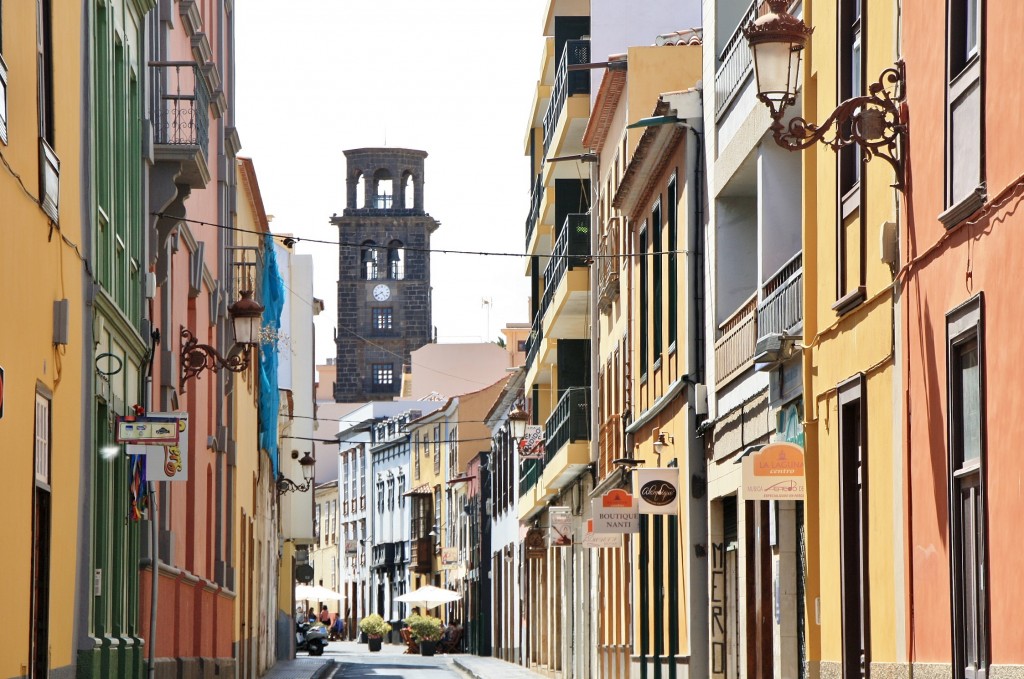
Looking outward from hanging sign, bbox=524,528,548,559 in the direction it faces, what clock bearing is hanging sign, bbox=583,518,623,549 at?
hanging sign, bbox=583,518,623,549 is roughly at 12 o'clock from hanging sign, bbox=524,528,548,559.

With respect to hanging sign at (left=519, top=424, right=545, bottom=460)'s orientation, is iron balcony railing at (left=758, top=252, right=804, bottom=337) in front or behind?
in front

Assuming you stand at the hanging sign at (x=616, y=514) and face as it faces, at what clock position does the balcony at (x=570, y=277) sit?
The balcony is roughly at 6 o'clock from the hanging sign.

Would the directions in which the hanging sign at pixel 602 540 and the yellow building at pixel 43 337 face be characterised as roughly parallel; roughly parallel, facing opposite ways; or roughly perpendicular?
roughly perpendicular

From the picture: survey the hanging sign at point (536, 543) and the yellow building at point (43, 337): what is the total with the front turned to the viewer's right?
1

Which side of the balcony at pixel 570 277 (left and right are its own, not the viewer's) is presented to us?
left

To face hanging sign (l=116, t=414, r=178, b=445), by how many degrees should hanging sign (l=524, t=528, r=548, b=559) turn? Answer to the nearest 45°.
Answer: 0° — it already faces it

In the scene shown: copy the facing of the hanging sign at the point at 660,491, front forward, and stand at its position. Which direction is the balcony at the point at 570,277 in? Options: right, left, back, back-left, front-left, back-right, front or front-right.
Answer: back

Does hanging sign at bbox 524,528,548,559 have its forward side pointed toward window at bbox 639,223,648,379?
yes

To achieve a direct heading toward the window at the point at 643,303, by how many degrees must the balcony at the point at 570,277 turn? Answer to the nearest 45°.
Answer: approximately 90° to its left

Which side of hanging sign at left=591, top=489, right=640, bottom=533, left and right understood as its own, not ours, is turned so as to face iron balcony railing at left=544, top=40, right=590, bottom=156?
back

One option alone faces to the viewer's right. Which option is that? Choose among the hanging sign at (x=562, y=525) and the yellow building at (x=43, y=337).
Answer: the yellow building
